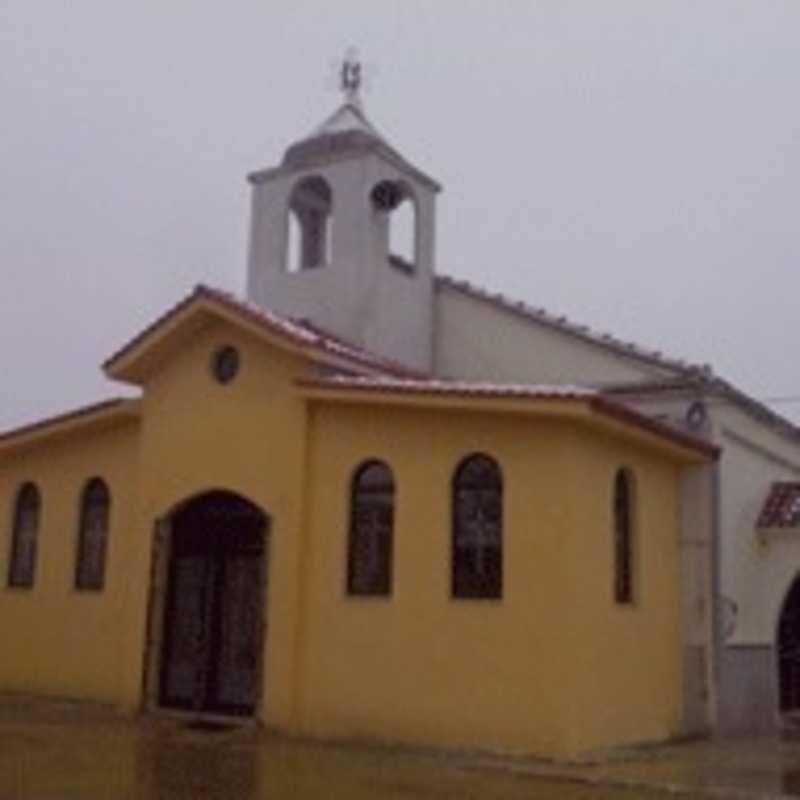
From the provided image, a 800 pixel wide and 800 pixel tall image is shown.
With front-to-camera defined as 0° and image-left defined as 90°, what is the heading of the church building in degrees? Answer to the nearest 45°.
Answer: approximately 45°
